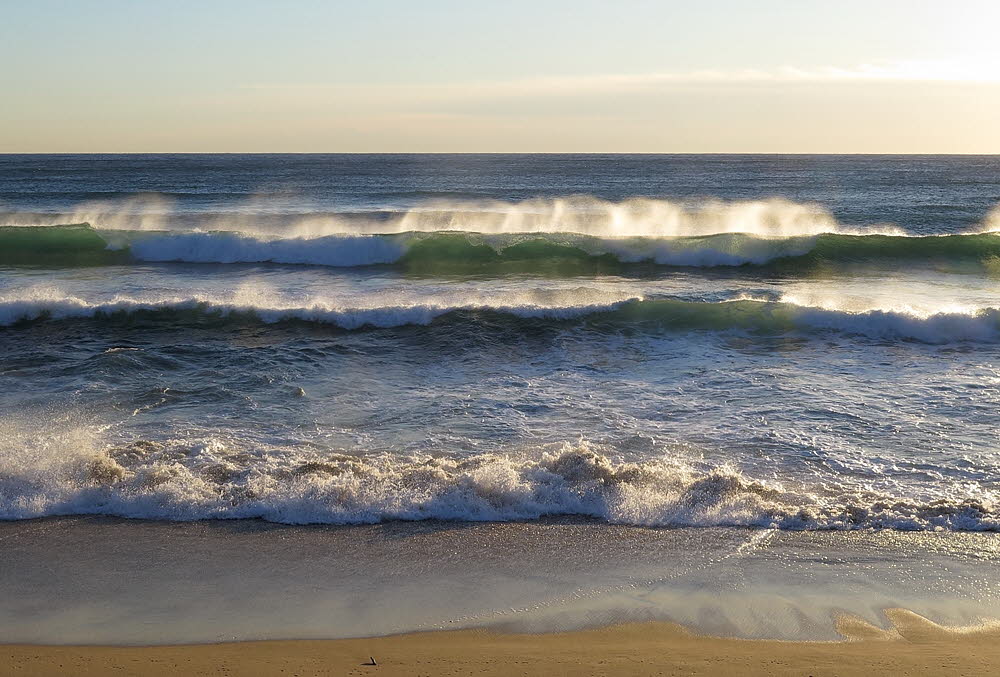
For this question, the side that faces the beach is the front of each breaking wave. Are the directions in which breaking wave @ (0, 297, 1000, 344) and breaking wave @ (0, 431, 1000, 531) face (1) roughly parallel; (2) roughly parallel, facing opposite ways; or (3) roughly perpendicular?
roughly parallel

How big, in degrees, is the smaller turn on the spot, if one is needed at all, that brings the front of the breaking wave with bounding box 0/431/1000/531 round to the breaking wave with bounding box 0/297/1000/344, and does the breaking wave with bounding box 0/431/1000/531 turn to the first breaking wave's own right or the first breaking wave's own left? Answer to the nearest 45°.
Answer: approximately 180°

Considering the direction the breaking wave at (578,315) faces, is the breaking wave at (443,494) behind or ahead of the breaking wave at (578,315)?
ahead

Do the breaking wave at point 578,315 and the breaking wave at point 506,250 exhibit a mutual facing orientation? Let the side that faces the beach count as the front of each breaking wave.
no

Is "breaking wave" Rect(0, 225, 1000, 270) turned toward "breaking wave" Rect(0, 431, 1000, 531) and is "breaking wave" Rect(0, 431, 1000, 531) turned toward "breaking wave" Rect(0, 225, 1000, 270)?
no

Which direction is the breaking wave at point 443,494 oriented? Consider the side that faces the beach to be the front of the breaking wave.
toward the camera

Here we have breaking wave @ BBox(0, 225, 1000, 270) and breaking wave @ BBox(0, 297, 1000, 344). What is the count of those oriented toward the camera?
2

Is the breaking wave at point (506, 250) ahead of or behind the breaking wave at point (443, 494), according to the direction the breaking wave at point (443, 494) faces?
behind

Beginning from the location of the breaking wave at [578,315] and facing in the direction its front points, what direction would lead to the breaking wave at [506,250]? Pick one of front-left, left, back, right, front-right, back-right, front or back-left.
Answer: back

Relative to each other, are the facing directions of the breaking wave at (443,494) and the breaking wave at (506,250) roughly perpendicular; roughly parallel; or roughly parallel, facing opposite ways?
roughly parallel

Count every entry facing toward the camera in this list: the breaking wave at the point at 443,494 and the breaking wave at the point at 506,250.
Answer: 2

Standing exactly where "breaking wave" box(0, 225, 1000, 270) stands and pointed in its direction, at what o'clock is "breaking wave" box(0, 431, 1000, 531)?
"breaking wave" box(0, 431, 1000, 531) is roughly at 12 o'clock from "breaking wave" box(0, 225, 1000, 270).

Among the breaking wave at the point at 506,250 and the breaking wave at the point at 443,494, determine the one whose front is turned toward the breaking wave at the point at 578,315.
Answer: the breaking wave at the point at 506,250

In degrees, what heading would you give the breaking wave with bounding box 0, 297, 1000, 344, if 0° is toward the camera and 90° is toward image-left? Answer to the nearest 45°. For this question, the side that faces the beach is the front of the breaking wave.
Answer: approximately 0°
